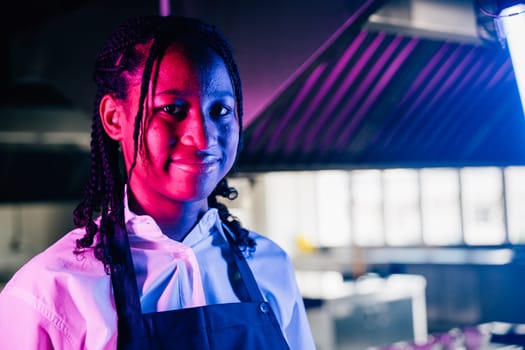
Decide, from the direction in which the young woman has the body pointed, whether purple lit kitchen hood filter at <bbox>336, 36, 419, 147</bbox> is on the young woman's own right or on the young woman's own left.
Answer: on the young woman's own left

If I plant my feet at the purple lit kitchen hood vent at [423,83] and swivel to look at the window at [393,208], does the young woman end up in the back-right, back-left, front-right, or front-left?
back-left

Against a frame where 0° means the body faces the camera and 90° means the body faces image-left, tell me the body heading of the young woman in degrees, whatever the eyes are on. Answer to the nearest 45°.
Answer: approximately 315°

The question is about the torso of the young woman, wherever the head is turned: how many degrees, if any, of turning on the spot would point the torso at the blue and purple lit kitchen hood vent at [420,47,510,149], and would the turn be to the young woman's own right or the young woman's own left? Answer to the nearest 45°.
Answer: approximately 90° to the young woman's own left

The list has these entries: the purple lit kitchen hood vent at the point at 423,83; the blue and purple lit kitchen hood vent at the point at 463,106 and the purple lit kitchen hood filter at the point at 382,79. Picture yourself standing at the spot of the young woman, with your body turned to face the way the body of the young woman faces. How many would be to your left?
3

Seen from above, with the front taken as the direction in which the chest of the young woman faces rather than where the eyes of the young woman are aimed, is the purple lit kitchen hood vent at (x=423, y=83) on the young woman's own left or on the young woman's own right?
on the young woman's own left

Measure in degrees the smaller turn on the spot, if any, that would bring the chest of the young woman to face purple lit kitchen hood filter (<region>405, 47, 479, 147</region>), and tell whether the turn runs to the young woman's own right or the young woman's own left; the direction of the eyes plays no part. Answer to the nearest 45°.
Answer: approximately 90° to the young woman's own left
